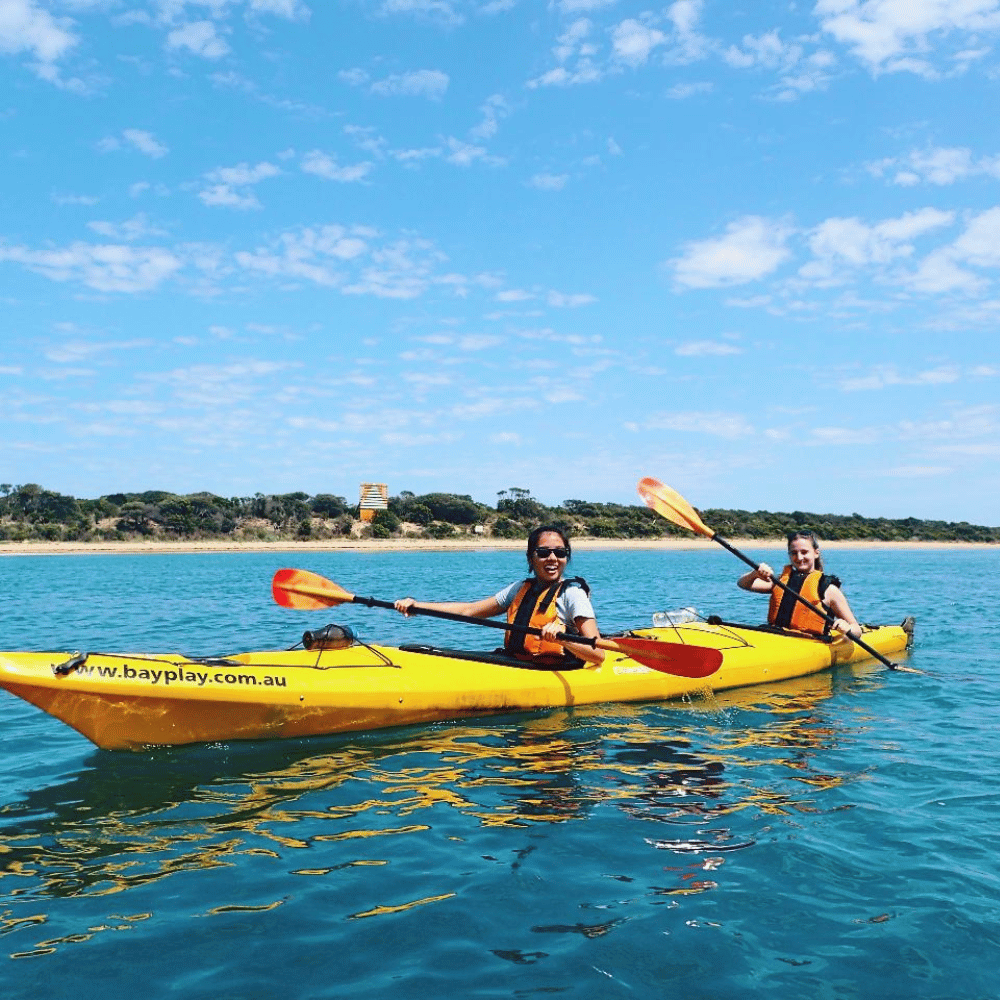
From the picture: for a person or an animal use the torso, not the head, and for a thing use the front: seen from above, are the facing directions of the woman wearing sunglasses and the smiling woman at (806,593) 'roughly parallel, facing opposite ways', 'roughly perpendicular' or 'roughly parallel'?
roughly parallel

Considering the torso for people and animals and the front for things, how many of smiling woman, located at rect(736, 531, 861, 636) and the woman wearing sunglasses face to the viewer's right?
0

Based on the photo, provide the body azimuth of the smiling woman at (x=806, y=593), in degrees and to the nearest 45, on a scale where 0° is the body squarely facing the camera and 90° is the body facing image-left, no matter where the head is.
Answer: approximately 45°

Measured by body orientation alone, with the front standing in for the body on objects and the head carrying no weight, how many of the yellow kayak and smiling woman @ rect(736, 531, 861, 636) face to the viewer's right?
0

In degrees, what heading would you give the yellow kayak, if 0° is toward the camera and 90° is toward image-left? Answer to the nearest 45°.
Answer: approximately 45°

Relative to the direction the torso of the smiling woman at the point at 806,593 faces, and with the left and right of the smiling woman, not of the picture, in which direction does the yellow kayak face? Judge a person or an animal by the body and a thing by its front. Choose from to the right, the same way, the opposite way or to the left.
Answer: the same way

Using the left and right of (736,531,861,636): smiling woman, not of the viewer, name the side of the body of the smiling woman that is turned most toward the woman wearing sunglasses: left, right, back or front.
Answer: front

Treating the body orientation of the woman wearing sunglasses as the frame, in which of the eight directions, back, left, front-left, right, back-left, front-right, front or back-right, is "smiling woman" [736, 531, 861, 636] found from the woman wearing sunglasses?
back

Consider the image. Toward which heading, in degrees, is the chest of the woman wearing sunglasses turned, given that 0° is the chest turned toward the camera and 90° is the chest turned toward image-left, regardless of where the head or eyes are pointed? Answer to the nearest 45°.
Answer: approximately 45°
